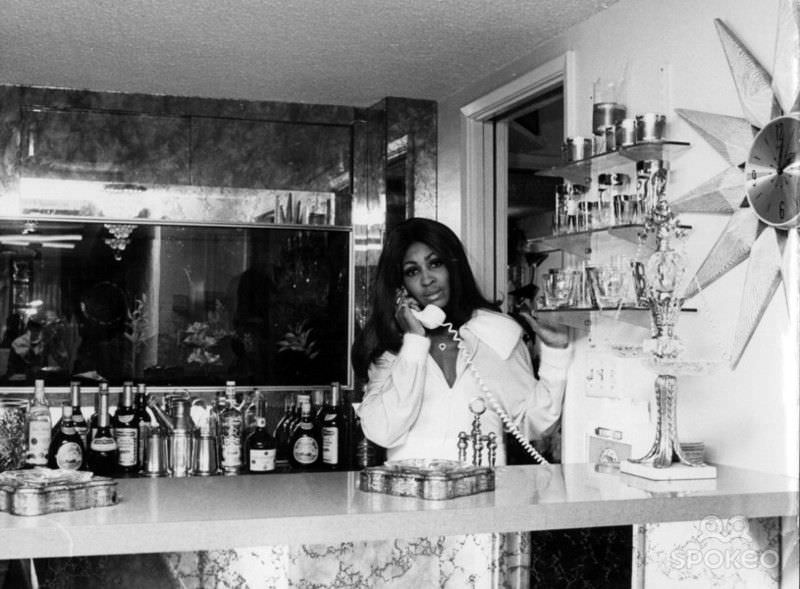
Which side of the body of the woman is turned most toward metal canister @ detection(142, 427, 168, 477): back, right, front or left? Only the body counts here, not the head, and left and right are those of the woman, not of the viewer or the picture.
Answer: right

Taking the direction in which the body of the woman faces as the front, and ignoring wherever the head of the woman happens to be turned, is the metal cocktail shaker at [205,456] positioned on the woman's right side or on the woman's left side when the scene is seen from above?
on the woman's right side

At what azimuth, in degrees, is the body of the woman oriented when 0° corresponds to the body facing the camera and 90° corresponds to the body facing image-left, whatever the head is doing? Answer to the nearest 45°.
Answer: approximately 0°

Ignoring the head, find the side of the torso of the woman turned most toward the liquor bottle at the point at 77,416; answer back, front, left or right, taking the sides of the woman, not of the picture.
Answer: right

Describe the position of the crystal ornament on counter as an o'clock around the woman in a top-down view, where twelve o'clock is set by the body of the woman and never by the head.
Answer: The crystal ornament on counter is roughly at 11 o'clock from the woman.

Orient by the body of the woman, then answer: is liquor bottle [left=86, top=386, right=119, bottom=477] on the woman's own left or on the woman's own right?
on the woman's own right
